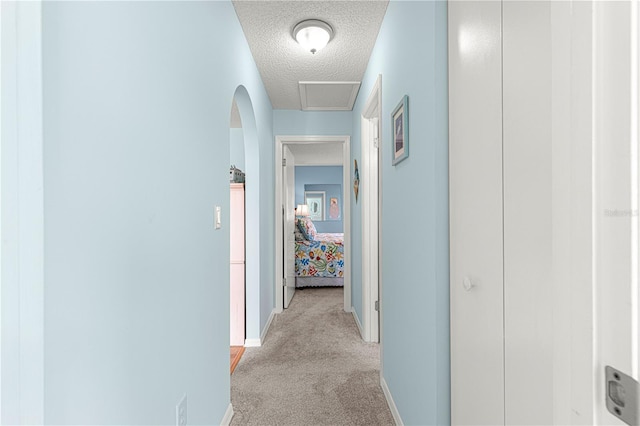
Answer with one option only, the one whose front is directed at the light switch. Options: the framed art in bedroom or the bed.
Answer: the framed art in bedroom

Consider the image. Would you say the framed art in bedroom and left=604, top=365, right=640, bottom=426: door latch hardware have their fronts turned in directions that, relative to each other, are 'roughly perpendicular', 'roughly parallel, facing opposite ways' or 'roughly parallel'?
roughly perpendicular

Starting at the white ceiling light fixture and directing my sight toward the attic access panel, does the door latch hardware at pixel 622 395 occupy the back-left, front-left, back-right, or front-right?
back-right

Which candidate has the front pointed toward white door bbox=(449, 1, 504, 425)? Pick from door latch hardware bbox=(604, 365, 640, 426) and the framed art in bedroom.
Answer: the framed art in bedroom

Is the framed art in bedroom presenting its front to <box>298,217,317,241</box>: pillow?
yes

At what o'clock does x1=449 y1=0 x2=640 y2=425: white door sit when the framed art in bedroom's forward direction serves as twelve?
The white door is roughly at 12 o'clock from the framed art in bedroom.

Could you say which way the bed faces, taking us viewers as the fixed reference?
facing to the right of the viewer

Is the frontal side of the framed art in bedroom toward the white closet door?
yes

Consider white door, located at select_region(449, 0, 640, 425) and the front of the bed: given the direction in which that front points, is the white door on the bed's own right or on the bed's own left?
on the bed's own right

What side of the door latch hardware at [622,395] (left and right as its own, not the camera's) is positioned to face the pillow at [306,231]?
right

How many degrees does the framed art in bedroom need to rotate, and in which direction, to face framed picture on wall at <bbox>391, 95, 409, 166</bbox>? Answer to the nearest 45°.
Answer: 0° — it already faces it
